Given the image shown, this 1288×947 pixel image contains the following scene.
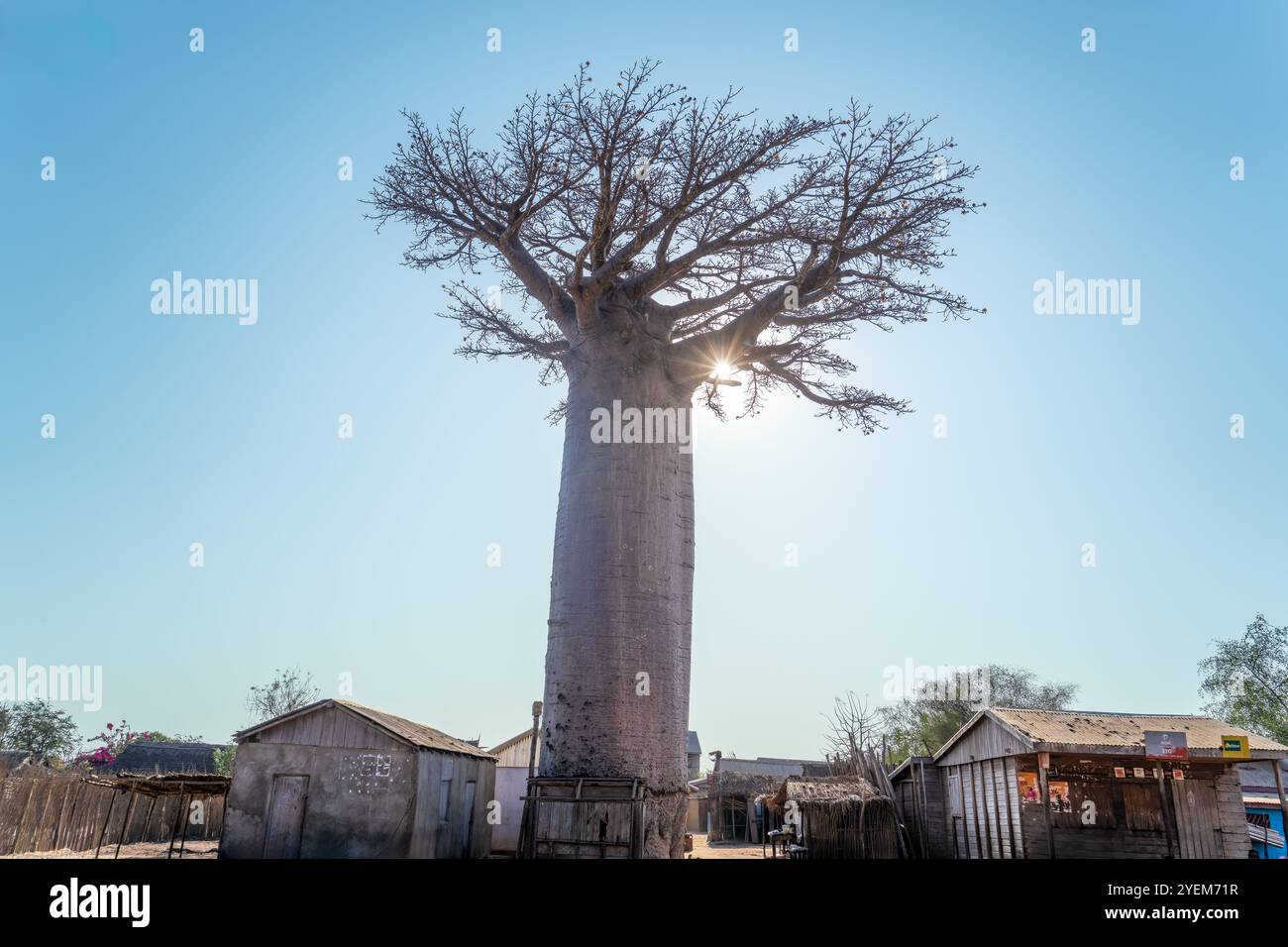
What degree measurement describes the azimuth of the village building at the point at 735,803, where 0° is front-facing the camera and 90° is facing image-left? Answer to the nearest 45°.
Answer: approximately 0°

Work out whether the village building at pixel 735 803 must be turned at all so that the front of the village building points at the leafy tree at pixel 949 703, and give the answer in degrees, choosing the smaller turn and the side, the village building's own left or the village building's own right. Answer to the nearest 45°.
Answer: approximately 135° to the village building's own left

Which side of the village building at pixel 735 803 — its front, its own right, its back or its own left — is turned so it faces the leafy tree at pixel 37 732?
right

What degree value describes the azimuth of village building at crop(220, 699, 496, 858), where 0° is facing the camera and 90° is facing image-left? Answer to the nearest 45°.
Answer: approximately 0°

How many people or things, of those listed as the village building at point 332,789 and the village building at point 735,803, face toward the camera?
2
